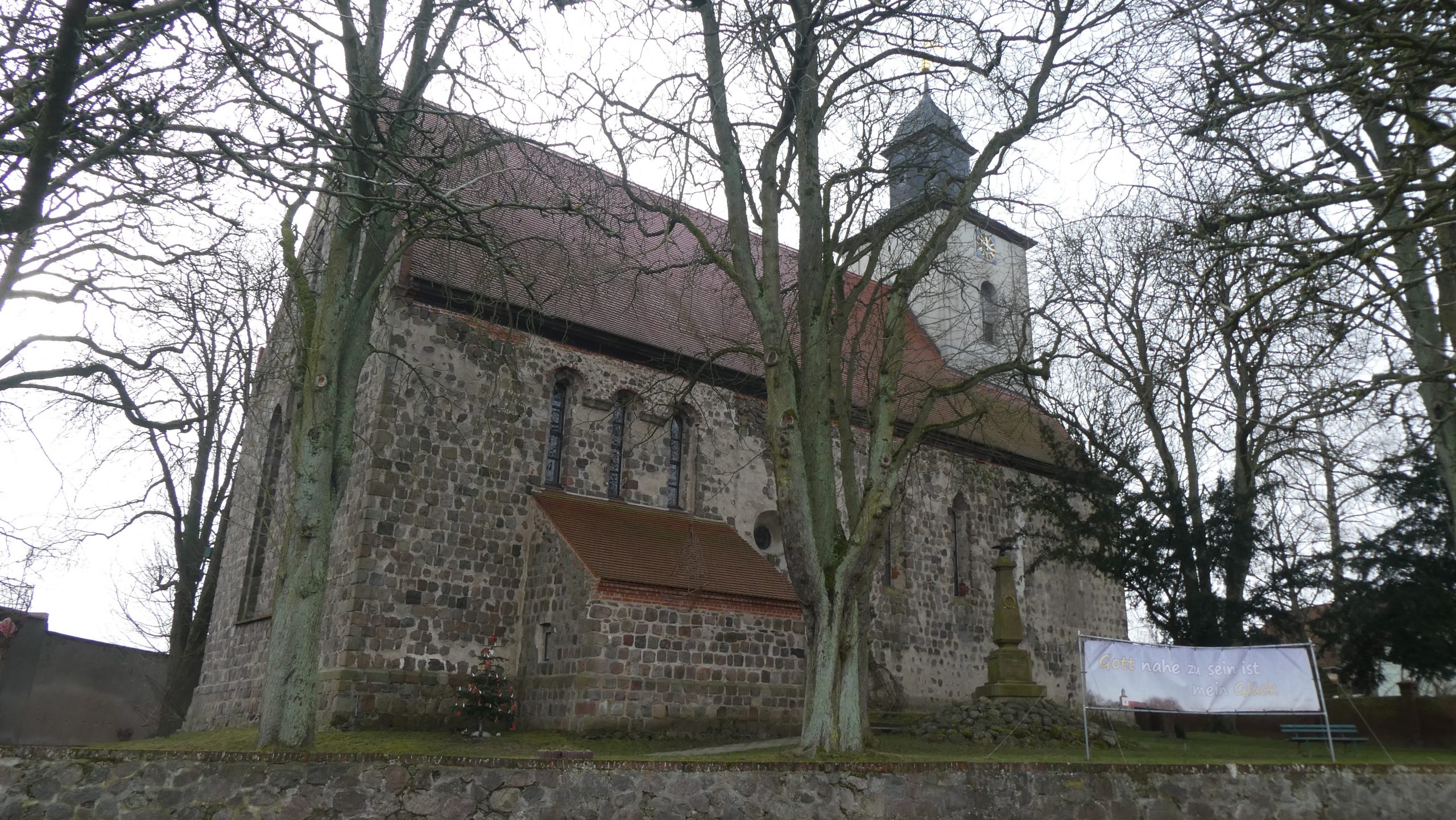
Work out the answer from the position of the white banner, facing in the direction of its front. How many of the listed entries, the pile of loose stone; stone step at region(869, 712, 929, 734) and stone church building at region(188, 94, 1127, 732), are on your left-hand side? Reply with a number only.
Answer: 0

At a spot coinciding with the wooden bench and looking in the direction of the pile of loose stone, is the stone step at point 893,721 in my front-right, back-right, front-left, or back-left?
front-right

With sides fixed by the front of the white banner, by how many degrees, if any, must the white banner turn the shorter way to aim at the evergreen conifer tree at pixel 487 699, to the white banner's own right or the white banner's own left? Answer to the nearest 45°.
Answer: approximately 90° to the white banner's own right

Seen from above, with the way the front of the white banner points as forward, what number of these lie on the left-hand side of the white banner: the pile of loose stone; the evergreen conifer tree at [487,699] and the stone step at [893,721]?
0

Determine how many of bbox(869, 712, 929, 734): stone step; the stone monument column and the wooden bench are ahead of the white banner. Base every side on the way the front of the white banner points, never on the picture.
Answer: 0

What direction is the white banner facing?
toward the camera

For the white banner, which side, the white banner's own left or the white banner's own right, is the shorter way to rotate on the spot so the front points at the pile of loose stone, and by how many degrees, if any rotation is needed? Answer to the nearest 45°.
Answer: approximately 135° to the white banner's own right

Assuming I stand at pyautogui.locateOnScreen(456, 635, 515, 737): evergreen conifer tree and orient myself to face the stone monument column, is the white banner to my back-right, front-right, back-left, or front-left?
front-right

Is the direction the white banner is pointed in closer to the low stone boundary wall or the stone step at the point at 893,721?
the low stone boundary wall

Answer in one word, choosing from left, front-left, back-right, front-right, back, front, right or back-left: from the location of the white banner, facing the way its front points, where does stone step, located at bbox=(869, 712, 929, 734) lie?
back-right

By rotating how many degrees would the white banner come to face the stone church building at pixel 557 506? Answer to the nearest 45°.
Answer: approximately 90° to its right

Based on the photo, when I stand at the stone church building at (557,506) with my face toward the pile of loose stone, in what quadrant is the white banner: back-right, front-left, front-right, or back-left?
front-right

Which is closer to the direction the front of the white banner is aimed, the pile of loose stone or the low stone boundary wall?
the low stone boundary wall

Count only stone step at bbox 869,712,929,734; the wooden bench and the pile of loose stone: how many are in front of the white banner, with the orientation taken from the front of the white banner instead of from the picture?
0
